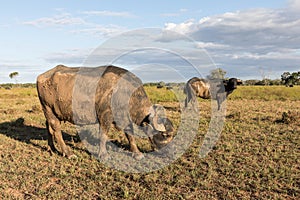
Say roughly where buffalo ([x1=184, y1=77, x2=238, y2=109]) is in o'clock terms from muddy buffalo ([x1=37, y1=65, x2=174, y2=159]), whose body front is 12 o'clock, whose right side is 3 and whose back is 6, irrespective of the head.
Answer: The buffalo is roughly at 10 o'clock from the muddy buffalo.

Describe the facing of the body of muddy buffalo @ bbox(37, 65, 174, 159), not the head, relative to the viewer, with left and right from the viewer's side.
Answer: facing to the right of the viewer

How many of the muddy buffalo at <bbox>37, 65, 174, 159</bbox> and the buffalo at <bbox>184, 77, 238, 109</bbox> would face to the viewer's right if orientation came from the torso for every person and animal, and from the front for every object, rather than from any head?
2

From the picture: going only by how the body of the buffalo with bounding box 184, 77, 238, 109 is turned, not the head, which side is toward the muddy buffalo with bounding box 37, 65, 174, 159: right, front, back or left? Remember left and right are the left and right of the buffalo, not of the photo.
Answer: right

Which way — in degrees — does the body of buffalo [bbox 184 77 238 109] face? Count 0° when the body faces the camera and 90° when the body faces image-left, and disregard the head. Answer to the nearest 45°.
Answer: approximately 270°
